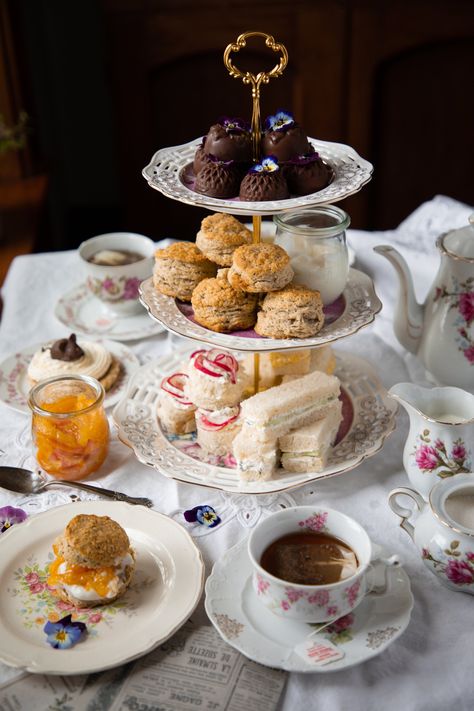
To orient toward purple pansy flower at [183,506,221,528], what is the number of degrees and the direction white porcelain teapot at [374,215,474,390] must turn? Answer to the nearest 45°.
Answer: approximately 45° to its left

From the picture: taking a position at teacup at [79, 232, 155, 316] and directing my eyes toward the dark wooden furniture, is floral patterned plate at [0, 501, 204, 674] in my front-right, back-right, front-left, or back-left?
back-right

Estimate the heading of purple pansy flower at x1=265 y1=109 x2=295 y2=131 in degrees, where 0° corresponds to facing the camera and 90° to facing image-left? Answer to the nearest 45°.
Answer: approximately 0°

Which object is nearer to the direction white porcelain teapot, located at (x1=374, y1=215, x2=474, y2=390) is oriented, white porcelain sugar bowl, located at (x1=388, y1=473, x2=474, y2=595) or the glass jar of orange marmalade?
the glass jar of orange marmalade

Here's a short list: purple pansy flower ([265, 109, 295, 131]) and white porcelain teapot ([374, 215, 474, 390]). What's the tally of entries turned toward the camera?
1

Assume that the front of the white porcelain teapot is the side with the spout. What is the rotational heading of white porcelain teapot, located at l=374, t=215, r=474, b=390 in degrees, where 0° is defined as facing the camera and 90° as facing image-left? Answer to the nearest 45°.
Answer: approximately 90°

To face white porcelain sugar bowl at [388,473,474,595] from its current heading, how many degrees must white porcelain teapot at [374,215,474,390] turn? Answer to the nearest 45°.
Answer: approximately 90° to its left

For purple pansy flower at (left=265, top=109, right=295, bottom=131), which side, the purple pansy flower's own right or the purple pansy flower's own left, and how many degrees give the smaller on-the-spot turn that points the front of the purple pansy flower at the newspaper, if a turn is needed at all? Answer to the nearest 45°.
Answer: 0° — it already faces it

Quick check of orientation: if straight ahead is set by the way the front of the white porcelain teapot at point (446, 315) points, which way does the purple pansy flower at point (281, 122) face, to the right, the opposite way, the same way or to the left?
to the left

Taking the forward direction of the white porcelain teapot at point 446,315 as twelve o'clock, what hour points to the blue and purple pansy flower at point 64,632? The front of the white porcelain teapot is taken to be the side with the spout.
The blue and purple pansy flower is roughly at 10 o'clock from the white porcelain teapot.
